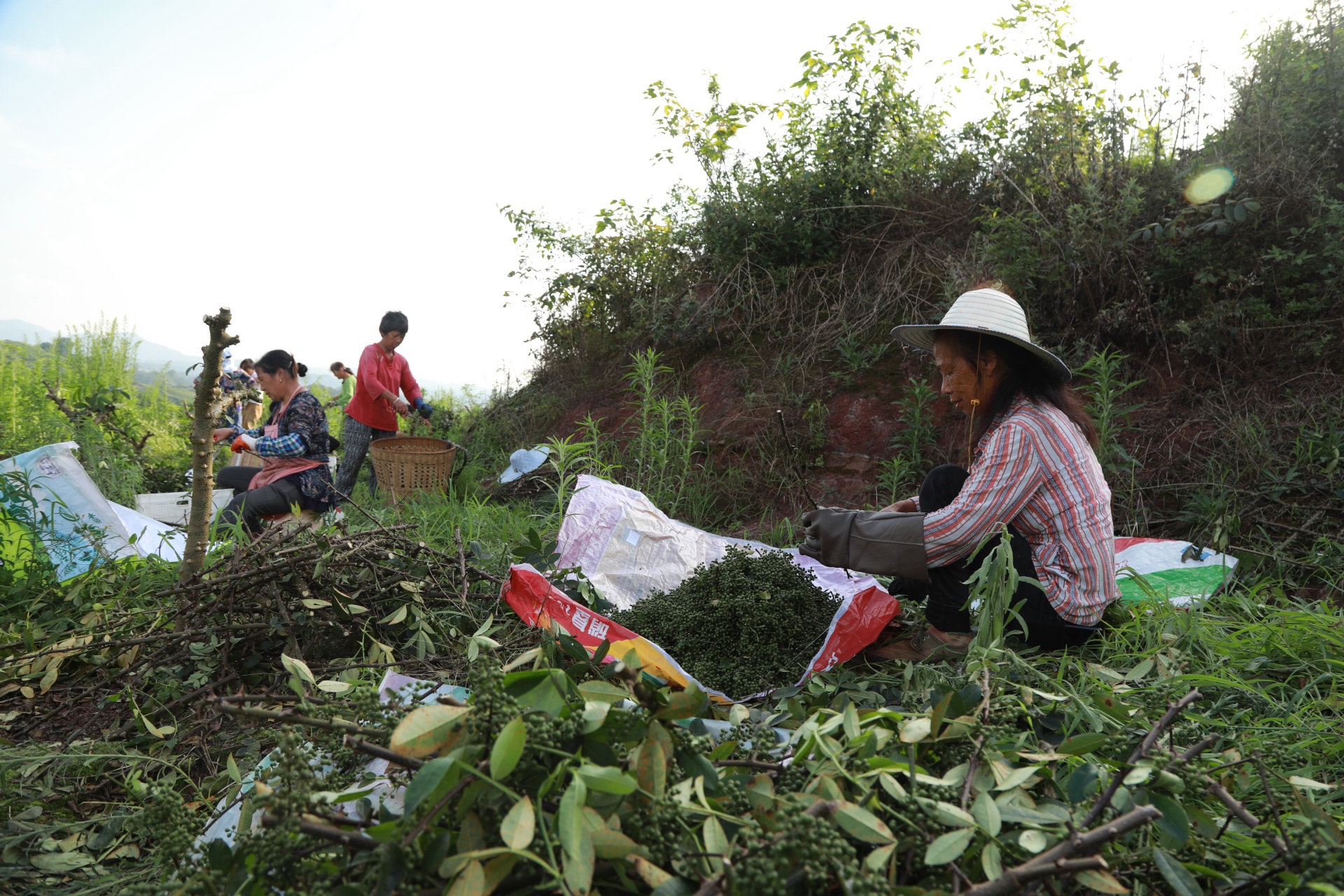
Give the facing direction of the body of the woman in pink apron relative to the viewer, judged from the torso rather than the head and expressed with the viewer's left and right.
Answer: facing to the left of the viewer

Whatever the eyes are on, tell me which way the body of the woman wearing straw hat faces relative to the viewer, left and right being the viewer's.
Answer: facing to the left of the viewer

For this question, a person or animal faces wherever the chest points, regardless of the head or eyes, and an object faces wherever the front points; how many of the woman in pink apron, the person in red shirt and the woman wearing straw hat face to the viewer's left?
2

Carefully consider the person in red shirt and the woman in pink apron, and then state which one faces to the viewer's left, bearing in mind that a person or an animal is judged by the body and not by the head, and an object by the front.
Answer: the woman in pink apron

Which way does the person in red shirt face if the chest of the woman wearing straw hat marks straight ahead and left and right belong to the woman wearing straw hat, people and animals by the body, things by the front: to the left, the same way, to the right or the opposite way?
the opposite way

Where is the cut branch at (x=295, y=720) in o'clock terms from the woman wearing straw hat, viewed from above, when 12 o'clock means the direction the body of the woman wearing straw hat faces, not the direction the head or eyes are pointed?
The cut branch is roughly at 10 o'clock from the woman wearing straw hat.

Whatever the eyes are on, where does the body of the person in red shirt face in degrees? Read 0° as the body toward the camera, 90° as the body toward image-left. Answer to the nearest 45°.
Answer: approximately 315°
